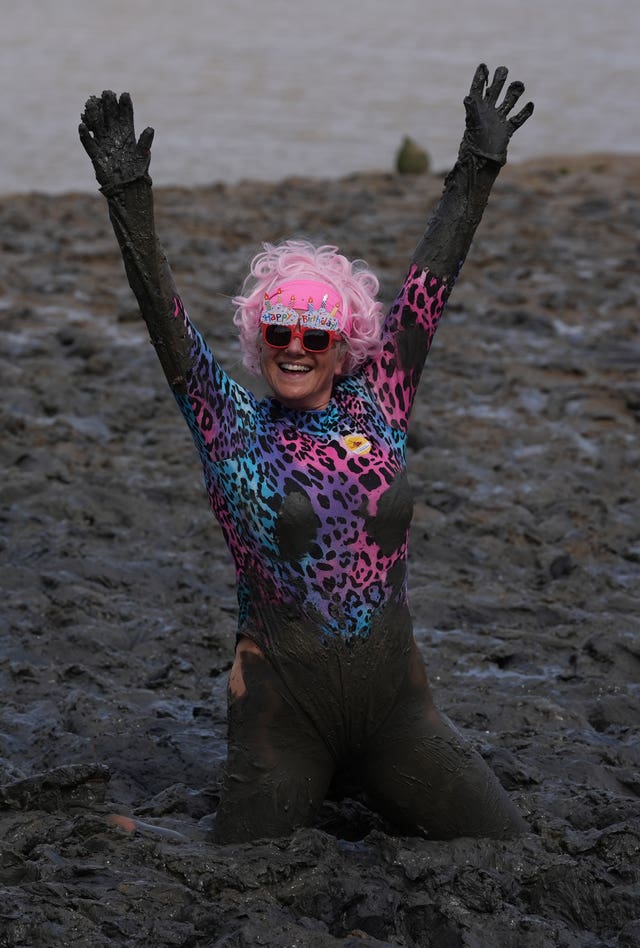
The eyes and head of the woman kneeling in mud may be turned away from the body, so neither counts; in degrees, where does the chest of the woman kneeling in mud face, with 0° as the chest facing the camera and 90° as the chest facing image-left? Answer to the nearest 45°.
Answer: approximately 0°

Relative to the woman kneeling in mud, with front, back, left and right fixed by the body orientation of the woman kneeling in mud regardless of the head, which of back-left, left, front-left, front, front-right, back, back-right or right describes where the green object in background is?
back
